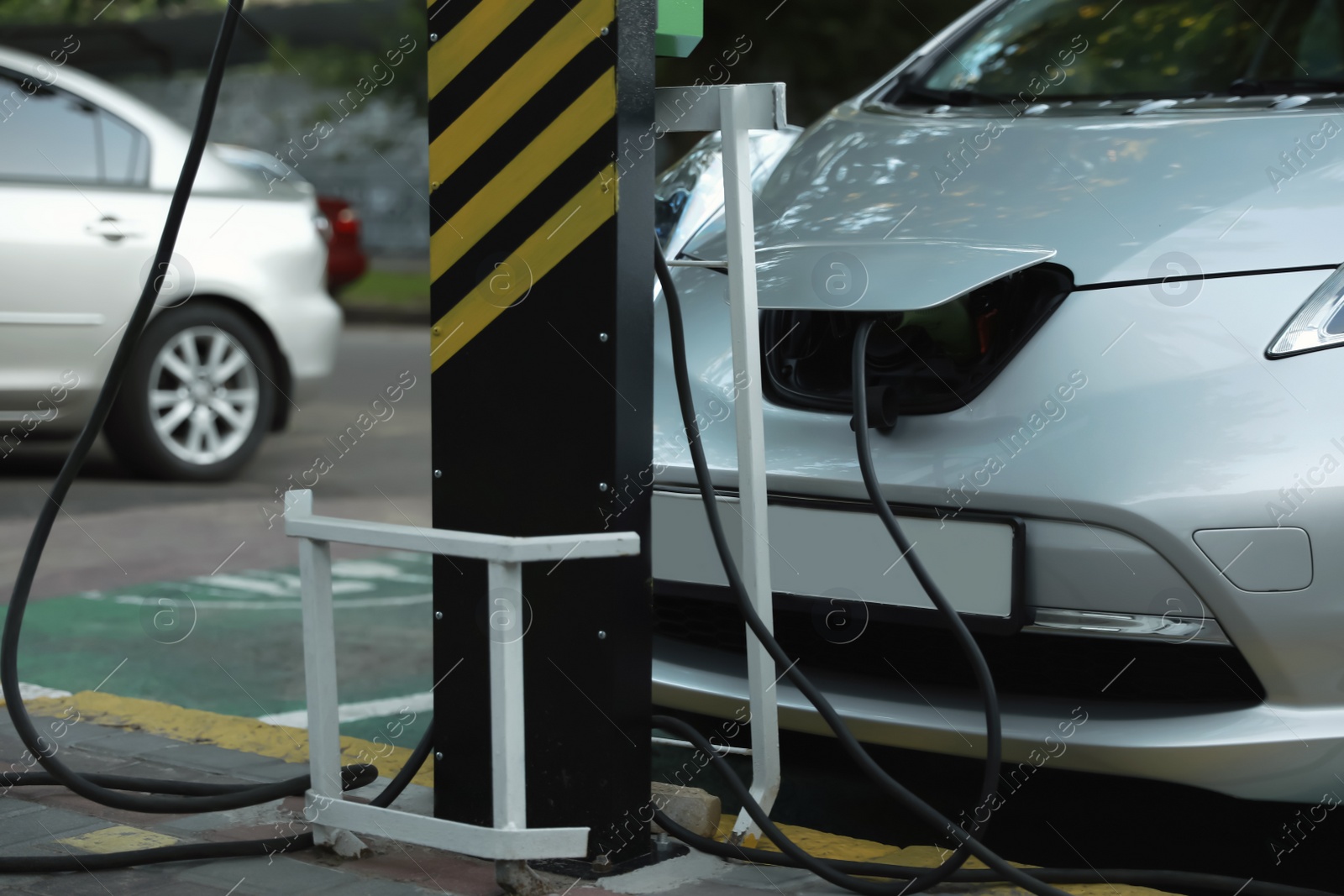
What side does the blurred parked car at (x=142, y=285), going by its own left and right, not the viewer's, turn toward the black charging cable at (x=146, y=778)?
left

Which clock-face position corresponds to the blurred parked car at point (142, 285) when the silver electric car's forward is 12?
The blurred parked car is roughly at 3 o'clock from the silver electric car.

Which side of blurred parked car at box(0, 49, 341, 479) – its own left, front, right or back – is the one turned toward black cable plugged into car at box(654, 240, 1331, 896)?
left

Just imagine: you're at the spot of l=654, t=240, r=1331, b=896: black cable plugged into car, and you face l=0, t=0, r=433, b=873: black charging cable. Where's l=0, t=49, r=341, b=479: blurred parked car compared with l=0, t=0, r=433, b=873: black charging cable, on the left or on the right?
right

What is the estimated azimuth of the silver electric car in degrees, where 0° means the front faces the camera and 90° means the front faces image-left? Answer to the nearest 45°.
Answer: approximately 45°

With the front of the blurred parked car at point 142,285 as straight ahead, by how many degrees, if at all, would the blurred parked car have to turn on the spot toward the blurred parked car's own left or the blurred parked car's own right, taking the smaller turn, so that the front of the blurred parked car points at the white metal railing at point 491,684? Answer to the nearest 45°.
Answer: approximately 90° to the blurred parked car's own left

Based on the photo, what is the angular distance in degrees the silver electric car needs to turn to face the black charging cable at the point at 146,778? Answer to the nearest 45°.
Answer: approximately 45° to its right

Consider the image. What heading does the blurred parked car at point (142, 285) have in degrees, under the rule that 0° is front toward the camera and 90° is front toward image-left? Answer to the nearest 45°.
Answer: approximately 90°
